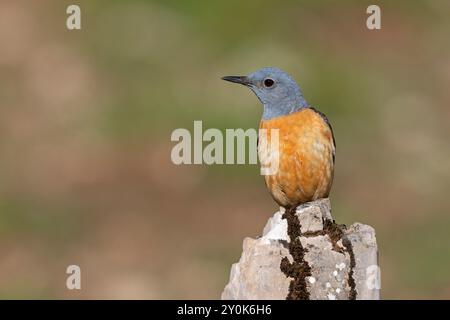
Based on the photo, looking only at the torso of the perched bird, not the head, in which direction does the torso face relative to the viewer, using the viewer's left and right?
facing the viewer and to the left of the viewer
